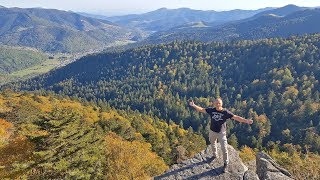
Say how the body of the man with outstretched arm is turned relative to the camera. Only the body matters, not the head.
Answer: toward the camera
